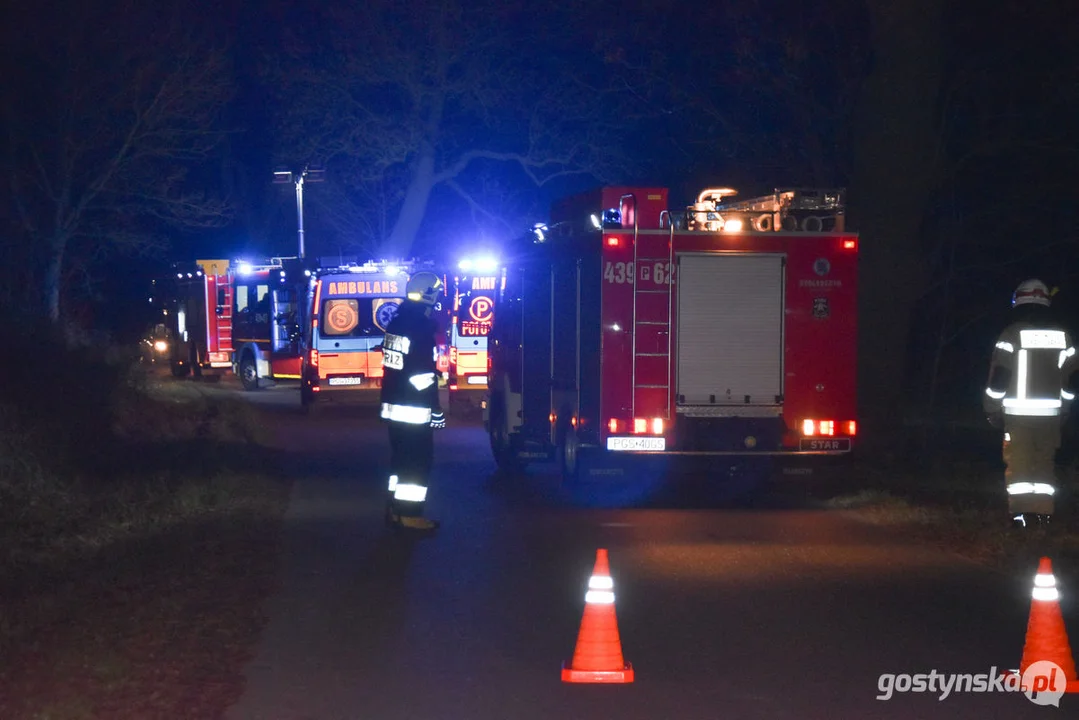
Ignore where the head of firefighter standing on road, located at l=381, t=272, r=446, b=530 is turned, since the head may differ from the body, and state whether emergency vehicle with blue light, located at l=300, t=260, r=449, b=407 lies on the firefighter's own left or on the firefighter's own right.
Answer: on the firefighter's own left

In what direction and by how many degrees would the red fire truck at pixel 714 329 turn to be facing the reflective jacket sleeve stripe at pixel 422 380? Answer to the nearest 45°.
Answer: approximately 135° to its left

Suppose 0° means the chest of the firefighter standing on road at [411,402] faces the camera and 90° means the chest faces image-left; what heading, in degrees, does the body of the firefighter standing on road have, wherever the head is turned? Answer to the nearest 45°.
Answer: approximately 225°

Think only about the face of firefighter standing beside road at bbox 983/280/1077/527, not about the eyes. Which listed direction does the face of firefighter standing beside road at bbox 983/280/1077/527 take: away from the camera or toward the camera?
away from the camera

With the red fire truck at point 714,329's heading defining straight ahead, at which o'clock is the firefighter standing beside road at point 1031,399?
The firefighter standing beside road is roughly at 4 o'clock from the red fire truck.

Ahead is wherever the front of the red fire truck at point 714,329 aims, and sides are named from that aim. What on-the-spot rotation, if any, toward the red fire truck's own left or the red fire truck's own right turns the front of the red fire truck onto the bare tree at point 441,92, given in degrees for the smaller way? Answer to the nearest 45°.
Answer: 0° — it already faces it

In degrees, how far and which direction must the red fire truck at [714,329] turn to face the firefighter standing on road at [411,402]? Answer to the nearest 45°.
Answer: approximately 135° to its left

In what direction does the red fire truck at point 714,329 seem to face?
away from the camera
